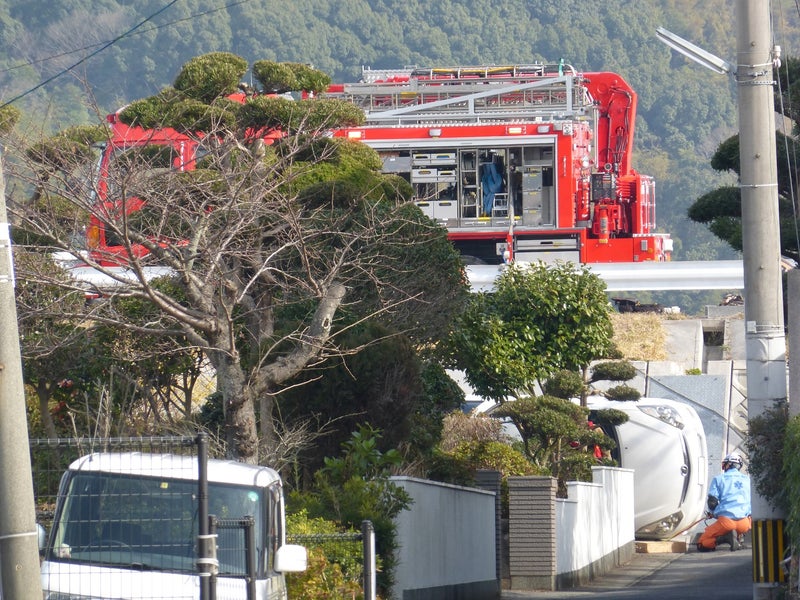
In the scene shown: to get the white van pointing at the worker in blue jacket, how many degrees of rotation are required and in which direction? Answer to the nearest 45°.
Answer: approximately 135° to its left

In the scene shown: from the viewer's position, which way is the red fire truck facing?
facing to the left of the viewer

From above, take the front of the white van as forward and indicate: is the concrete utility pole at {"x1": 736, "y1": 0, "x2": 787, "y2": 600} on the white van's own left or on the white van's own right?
on the white van's own left

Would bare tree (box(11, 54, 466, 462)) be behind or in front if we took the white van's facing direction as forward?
behind

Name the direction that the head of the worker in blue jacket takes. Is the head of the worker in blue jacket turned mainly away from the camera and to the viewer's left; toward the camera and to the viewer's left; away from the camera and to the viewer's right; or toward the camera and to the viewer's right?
away from the camera and to the viewer's left

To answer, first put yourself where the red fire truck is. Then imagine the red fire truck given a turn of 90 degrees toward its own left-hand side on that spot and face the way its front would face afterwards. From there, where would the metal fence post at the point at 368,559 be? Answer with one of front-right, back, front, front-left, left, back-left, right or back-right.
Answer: front

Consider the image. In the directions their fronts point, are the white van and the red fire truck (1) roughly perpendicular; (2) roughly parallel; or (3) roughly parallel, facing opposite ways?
roughly perpendicular

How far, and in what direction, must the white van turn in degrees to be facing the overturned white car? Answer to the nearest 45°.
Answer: approximately 135° to its left

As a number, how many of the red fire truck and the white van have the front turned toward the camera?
1

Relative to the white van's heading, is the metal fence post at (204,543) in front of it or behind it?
in front

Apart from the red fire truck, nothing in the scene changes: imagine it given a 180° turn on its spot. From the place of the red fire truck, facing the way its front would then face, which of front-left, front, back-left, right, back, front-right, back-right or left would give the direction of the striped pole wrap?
right

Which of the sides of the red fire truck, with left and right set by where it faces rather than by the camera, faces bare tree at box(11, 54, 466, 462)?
left

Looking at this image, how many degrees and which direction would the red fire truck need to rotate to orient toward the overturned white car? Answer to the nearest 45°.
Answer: approximately 90° to its left

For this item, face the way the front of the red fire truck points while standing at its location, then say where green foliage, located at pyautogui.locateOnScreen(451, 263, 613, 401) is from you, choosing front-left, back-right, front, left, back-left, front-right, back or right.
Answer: left

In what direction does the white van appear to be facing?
toward the camera
